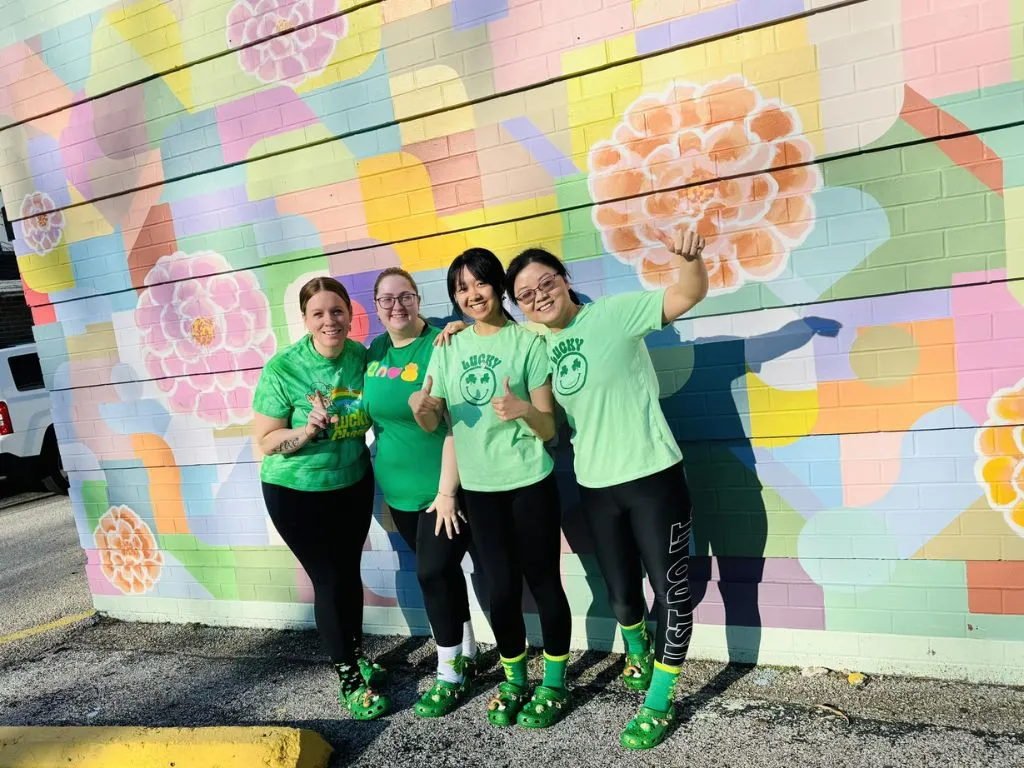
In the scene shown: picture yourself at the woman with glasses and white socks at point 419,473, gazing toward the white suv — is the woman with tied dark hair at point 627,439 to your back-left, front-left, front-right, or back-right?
back-right

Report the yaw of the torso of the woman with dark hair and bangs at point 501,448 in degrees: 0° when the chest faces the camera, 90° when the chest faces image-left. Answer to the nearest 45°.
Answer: approximately 0°

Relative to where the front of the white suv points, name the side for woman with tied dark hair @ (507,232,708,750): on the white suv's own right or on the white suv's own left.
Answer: on the white suv's own right

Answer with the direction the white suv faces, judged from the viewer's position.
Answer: facing away from the viewer and to the right of the viewer

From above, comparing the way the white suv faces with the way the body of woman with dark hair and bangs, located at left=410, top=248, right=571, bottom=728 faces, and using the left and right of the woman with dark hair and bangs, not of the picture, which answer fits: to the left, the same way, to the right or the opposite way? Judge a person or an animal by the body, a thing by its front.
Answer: to the left

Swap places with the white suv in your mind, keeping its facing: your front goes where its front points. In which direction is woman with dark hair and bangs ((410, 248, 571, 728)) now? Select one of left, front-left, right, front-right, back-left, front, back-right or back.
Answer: back-right

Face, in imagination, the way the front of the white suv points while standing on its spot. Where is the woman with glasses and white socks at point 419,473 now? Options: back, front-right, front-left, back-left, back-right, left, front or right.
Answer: back-right

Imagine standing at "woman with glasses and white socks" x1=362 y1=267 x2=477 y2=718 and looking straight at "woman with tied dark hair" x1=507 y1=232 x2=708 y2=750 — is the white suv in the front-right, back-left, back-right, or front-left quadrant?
back-left
